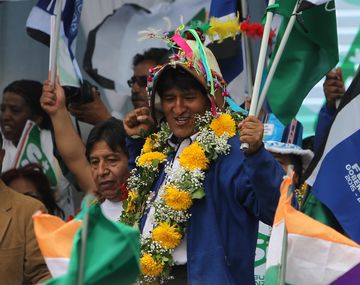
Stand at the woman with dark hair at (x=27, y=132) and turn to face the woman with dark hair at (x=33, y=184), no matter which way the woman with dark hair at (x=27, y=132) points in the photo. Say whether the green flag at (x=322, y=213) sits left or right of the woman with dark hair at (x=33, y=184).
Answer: left

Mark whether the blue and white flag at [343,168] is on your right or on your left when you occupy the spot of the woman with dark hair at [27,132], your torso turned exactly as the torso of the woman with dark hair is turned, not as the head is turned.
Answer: on your left

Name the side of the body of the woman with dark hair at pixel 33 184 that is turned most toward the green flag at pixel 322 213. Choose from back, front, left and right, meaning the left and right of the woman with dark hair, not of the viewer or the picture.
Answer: left

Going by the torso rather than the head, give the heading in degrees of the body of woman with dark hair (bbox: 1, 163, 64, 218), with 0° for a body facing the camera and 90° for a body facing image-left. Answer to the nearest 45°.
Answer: approximately 45°

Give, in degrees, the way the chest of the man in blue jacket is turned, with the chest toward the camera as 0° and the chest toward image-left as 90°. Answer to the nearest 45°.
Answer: approximately 45°

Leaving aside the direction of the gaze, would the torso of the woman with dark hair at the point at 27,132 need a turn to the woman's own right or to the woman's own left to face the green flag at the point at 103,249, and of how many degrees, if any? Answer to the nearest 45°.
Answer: approximately 45° to the woman's own left

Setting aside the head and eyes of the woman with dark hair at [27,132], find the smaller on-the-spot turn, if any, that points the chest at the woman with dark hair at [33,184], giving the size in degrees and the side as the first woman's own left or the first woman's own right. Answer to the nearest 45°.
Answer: approximately 45° to the first woman's own left
